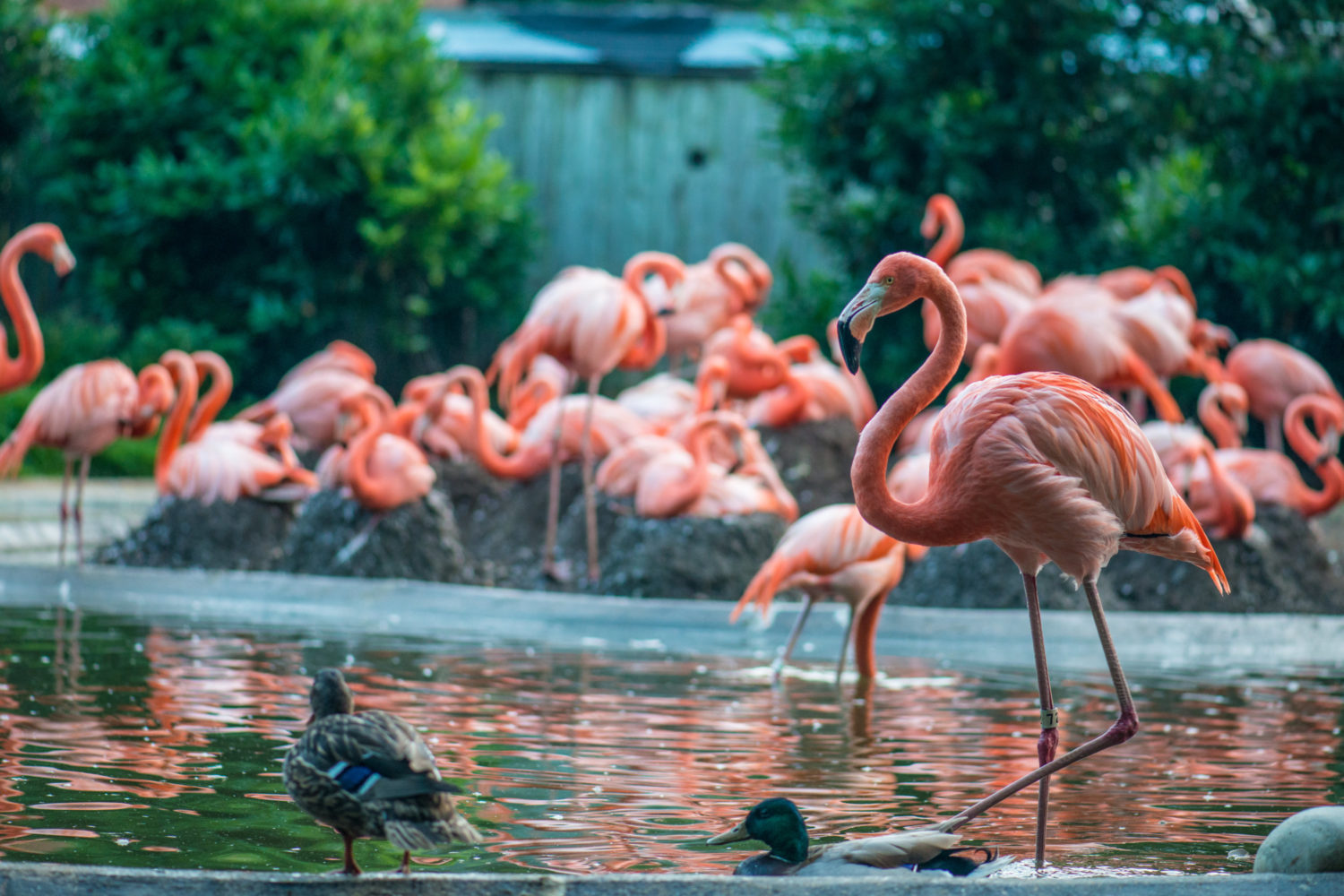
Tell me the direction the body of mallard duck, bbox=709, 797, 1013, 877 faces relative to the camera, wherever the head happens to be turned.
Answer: to the viewer's left

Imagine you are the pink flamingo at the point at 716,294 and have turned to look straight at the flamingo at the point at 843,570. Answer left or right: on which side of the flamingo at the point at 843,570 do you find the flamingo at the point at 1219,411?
left

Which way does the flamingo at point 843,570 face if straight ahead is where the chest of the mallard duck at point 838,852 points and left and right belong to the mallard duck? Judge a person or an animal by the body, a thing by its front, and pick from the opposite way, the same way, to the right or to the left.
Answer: the opposite way

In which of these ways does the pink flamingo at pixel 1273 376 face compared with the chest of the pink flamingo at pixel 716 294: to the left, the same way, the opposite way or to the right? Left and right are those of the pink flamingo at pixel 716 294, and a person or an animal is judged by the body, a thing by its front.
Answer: the opposite way

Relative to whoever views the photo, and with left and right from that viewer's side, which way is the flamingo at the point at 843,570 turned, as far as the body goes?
facing to the right of the viewer

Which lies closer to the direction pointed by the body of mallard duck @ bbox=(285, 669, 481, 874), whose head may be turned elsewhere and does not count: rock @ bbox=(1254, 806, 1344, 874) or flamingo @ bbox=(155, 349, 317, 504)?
the flamingo

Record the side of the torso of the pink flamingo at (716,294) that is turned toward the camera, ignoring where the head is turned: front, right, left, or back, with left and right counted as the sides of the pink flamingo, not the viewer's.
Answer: right

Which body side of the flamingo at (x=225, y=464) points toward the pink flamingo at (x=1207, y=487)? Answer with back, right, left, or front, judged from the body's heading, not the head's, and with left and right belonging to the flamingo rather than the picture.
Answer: back

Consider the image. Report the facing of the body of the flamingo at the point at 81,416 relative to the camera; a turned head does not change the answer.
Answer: to the viewer's right

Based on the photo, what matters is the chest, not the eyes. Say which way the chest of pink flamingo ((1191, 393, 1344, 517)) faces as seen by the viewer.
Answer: to the viewer's right

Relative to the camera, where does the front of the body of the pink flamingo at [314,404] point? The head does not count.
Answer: to the viewer's right
